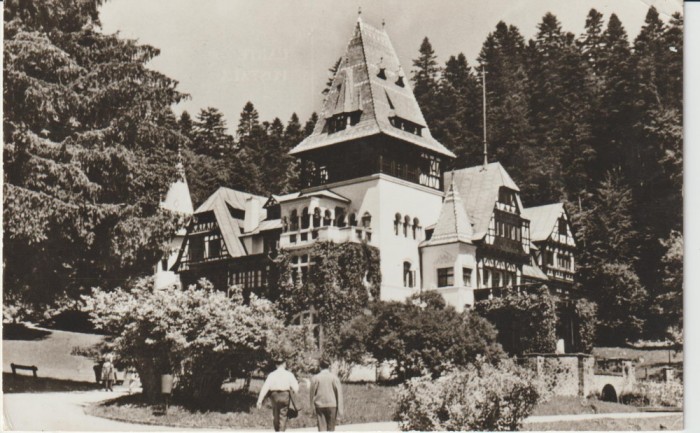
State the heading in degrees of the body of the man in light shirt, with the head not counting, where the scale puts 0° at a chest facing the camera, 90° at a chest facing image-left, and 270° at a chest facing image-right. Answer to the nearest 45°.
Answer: approximately 180°

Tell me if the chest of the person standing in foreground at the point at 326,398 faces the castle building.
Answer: yes

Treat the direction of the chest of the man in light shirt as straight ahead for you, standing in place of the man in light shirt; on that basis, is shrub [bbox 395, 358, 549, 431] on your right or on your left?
on your right

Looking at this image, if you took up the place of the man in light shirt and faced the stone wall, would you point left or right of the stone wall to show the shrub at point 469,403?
right

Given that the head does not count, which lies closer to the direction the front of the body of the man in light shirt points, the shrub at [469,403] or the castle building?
the castle building

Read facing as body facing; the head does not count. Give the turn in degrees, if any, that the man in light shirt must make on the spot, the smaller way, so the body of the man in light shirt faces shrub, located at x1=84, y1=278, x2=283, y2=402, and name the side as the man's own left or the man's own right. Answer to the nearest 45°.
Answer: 0° — they already face it

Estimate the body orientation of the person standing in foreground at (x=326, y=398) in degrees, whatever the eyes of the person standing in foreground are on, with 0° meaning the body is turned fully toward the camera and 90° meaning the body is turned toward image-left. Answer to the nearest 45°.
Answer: approximately 180°
